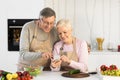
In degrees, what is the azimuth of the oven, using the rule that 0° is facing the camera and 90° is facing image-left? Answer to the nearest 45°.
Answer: approximately 0°

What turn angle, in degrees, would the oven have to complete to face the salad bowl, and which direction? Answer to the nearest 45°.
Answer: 0° — it already faces it

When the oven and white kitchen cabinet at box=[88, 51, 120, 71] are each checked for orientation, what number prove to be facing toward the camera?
2

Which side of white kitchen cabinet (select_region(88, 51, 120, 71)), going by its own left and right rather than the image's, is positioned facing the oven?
right

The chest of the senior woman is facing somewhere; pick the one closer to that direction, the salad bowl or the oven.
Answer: the salad bowl
